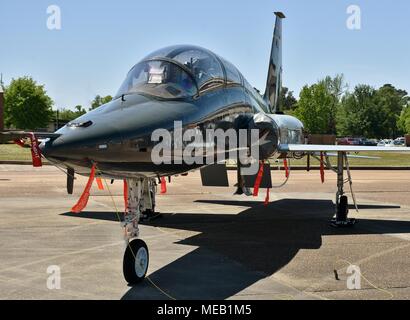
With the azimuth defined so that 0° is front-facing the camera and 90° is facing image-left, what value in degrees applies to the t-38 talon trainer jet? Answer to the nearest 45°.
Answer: approximately 45°
